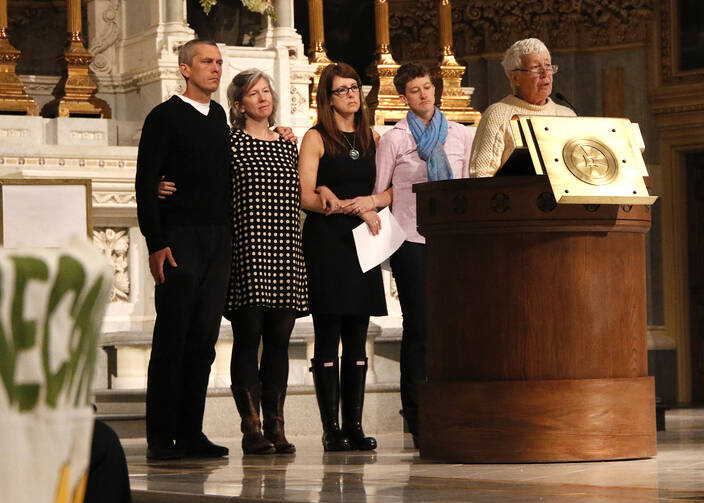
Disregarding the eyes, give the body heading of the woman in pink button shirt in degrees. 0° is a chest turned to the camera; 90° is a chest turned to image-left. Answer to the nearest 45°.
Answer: approximately 315°

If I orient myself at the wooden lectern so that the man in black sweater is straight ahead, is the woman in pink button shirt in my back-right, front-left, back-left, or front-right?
front-right

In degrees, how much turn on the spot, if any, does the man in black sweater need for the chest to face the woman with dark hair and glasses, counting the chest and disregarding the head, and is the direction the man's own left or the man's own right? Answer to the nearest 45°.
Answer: approximately 45° to the man's own left

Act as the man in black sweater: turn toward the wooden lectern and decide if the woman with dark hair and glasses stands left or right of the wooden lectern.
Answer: left

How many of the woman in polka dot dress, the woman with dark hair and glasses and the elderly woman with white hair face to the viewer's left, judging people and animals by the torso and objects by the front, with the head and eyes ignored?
0

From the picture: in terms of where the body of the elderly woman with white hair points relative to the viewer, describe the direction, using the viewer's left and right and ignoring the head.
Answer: facing the viewer and to the right of the viewer
